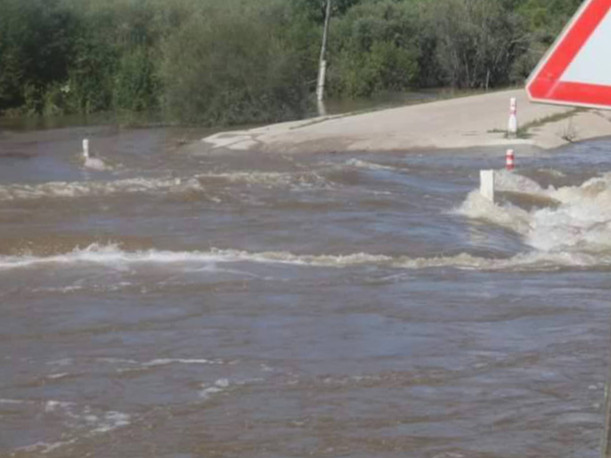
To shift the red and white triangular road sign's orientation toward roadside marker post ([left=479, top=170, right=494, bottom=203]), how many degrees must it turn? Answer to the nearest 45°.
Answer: approximately 180°

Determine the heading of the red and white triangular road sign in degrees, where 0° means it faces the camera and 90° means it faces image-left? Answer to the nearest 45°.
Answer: approximately 0°
